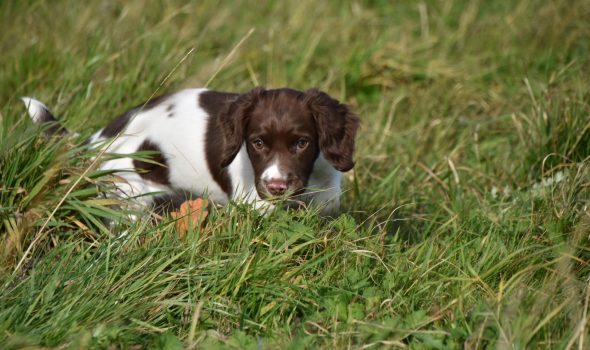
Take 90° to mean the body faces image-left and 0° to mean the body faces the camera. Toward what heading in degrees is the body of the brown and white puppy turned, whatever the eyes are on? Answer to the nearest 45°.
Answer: approximately 315°
